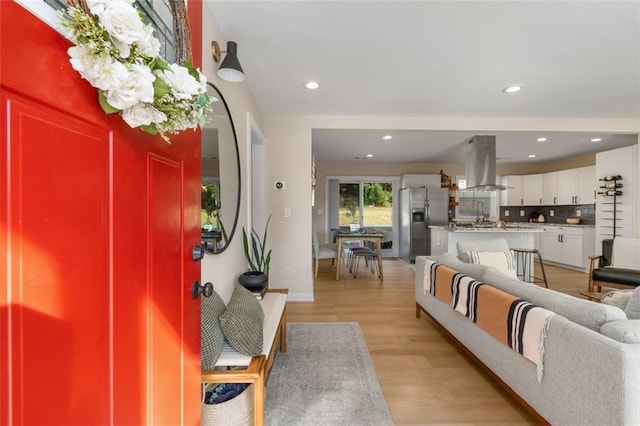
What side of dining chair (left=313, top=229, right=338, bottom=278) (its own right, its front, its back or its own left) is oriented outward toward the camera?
right

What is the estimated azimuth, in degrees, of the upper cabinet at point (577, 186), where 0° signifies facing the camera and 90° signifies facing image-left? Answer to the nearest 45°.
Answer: approximately 45°

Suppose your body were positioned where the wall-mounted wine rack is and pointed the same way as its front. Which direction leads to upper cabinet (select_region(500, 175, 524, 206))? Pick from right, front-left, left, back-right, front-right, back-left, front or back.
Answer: back-right

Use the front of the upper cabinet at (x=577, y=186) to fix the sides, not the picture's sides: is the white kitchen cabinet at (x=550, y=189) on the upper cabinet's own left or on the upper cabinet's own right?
on the upper cabinet's own right

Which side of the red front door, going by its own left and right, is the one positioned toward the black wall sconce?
left

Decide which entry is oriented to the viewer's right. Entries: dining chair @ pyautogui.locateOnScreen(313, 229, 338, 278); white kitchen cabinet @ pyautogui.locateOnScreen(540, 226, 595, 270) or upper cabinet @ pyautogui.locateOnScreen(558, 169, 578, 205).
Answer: the dining chair
